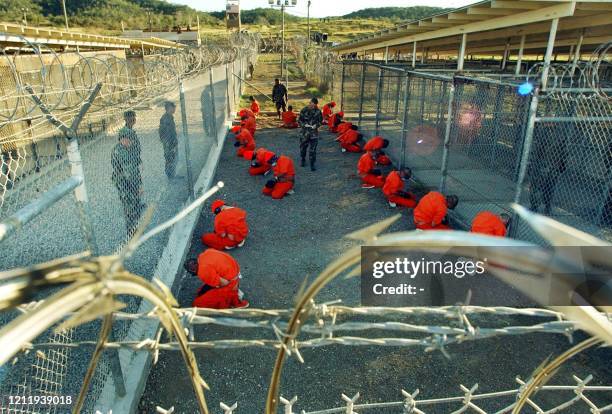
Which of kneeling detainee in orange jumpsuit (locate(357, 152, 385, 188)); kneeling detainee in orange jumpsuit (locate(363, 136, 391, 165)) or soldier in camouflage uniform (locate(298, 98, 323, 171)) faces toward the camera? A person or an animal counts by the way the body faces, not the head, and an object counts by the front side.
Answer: the soldier in camouflage uniform

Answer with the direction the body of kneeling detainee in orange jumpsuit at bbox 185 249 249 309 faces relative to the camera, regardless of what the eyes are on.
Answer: to the viewer's left

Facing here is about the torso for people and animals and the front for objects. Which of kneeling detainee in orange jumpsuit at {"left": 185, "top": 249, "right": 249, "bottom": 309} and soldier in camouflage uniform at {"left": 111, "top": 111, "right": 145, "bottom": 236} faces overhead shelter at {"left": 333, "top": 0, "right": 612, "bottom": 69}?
the soldier in camouflage uniform

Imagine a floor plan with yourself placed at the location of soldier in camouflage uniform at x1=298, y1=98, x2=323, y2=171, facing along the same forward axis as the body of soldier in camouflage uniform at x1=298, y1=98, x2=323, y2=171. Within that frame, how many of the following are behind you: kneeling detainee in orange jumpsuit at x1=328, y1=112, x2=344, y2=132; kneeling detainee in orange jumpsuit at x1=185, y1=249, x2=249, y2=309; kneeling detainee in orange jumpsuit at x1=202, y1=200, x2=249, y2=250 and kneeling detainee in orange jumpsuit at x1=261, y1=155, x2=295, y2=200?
1

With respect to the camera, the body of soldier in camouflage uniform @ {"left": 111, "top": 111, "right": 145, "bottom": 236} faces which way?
to the viewer's right

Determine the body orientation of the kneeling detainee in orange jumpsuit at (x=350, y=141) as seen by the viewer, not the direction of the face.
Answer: to the viewer's right

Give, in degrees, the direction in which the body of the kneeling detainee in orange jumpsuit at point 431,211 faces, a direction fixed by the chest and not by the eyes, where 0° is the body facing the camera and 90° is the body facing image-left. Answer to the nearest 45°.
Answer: approximately 270°

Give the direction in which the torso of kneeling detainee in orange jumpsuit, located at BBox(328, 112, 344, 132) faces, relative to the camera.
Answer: to the viewer's right

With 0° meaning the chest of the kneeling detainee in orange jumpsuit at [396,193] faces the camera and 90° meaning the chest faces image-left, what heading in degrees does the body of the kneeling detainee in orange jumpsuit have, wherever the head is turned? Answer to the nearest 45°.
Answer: approximately 270°

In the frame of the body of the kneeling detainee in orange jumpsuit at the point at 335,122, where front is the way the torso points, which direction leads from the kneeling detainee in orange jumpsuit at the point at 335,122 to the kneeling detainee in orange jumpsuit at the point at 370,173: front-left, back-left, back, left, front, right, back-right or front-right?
right

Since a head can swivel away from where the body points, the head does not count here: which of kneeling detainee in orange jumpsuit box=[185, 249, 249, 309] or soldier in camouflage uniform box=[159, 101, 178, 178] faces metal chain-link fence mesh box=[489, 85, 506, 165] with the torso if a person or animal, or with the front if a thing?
the soldier in camouflage uniform
